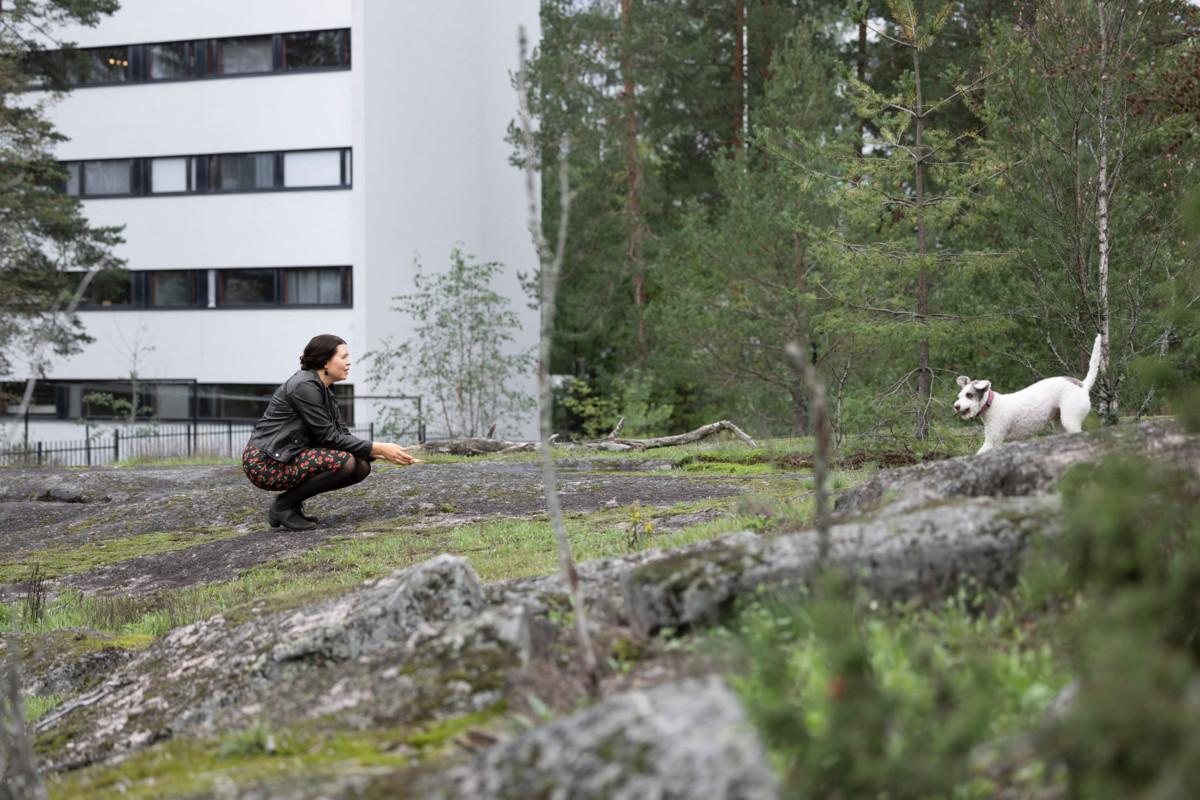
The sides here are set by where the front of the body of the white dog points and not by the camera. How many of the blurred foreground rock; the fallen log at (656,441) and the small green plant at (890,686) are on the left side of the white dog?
2

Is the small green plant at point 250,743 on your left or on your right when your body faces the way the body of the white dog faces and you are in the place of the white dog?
on your left

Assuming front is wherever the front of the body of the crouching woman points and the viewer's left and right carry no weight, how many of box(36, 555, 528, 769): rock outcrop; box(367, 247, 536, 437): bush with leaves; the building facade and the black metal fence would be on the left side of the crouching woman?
3

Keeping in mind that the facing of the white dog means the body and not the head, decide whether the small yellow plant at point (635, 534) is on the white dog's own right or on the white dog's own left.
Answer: on the white dog's own left

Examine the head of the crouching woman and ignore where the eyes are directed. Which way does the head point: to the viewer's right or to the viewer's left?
to the viewer's right

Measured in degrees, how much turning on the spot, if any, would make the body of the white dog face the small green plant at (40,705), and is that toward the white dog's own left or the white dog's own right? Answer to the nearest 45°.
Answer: approximately 45° to the white dog's own left

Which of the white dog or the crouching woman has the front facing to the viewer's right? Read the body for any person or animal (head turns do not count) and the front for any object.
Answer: the crouching woman

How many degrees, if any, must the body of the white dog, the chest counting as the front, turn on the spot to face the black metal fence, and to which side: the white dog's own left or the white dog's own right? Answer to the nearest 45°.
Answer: approximately 45° to the white dog's own right

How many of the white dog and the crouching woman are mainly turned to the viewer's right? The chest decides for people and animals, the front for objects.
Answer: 1

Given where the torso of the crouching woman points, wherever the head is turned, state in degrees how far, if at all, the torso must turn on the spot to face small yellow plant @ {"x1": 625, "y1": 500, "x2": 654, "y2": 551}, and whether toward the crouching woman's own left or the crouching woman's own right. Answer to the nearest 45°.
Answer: approximately 45° to the crouching woman's own right

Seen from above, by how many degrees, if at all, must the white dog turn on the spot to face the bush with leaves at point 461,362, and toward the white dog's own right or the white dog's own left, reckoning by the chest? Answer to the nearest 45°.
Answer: approximately 45° to the white dog's own right

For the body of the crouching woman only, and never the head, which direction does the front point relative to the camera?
to the viewer's right

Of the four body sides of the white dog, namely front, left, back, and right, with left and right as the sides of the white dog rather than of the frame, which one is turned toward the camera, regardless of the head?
left
